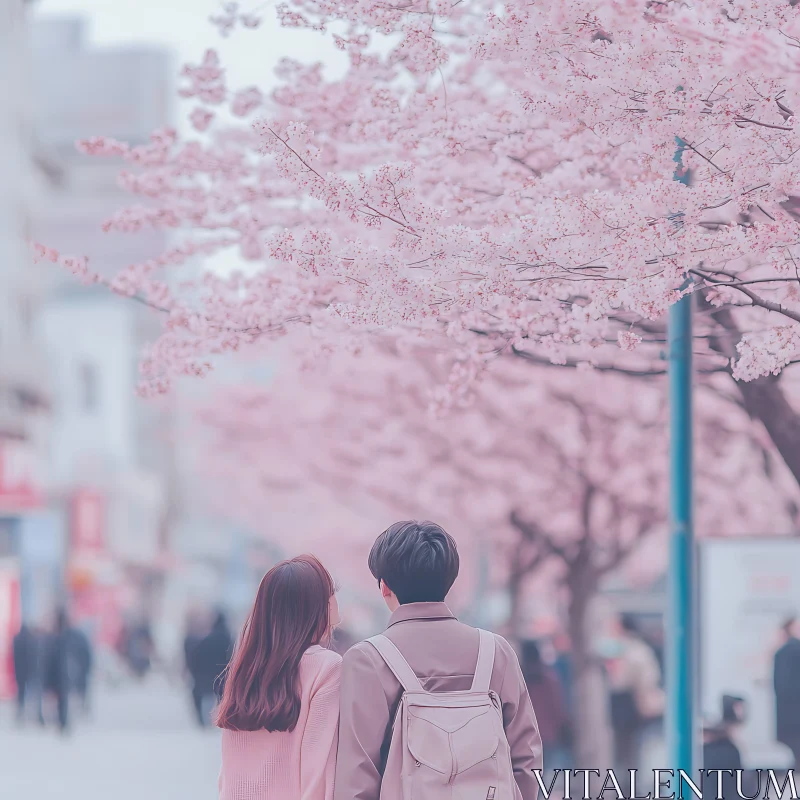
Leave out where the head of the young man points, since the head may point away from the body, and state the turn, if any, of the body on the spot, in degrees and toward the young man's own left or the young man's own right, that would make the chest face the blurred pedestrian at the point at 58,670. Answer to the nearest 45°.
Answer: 0° — they already face them

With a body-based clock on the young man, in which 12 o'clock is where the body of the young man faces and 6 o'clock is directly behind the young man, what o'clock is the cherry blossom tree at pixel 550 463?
The cherry blossom tree is roughly at 12 o'clock from the young man.

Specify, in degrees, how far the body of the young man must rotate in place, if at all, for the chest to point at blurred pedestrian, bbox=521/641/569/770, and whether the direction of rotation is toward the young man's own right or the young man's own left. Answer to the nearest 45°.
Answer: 0° — they already face them

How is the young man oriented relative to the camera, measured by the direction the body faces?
away from the camera

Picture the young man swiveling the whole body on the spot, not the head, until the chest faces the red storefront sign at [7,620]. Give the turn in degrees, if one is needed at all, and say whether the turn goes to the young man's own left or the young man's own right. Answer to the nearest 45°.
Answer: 0° — they already face it

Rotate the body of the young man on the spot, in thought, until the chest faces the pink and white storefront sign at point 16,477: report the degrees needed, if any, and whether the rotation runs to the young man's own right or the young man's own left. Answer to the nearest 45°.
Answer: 0° — they already face it
